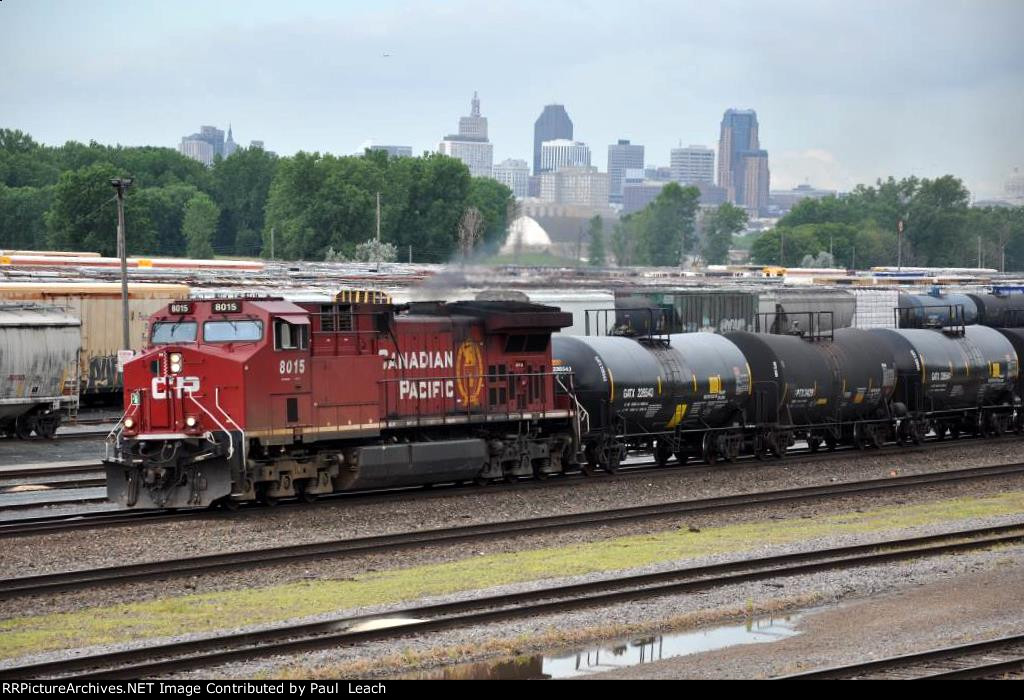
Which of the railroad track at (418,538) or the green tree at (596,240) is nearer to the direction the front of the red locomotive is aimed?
the railroad track

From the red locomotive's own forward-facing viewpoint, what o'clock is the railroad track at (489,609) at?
The railroad track is roughly at 10 o'clock from the red locomotive.

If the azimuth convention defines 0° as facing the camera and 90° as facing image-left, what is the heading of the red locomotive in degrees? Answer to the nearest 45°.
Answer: approximately 45°

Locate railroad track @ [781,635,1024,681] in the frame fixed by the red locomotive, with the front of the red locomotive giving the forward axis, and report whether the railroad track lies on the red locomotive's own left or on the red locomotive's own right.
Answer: on the red locomotive's own left

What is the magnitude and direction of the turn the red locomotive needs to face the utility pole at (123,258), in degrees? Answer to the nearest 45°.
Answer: approximately 135° to its right

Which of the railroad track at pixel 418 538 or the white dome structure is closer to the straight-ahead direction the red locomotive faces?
the railroad track

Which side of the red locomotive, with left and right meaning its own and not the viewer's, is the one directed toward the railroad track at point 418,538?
left

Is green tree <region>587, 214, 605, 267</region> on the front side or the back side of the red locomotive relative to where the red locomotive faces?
on the back side
